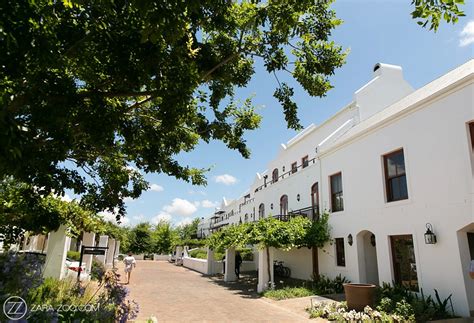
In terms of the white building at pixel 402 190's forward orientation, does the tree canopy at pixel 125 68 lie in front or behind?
in front

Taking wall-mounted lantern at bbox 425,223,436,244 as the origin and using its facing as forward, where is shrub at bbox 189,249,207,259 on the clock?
The shrub is roughly at 3 o'clock from the wall-mounted lantern.

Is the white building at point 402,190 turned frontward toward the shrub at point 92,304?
yes

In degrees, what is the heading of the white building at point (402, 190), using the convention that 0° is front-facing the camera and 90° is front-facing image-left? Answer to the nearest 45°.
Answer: approximately 45°

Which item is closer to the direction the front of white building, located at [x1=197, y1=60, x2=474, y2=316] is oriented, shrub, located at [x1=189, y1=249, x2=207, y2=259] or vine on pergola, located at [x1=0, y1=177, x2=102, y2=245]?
the vine on pergola

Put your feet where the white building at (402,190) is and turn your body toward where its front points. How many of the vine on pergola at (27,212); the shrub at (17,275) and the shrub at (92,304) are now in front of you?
3

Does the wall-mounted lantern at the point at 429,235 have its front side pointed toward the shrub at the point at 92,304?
yes

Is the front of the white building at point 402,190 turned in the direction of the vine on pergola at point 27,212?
yes
